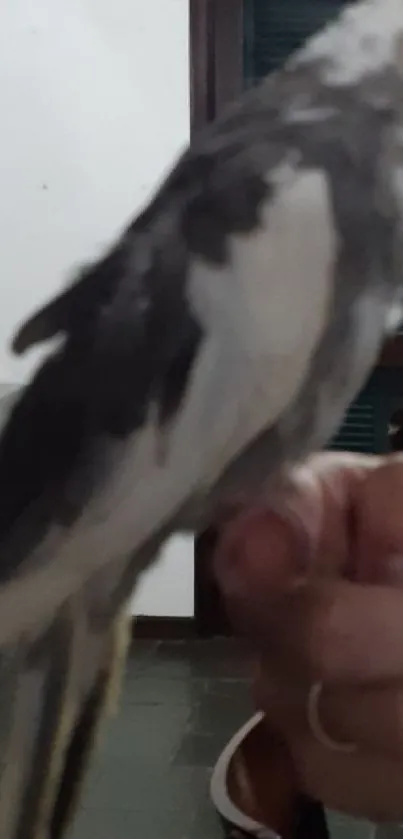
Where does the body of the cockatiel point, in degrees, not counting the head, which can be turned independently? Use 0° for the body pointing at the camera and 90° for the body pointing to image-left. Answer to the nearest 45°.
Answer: approximately 270°

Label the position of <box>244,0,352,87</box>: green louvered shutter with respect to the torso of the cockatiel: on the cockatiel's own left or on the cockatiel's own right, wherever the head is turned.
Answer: on the cockatiel's own left

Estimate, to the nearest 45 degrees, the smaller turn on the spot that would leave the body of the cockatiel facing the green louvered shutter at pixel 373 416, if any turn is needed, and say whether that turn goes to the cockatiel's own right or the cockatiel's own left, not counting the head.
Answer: approximately 90° to the cockatiel's own left
